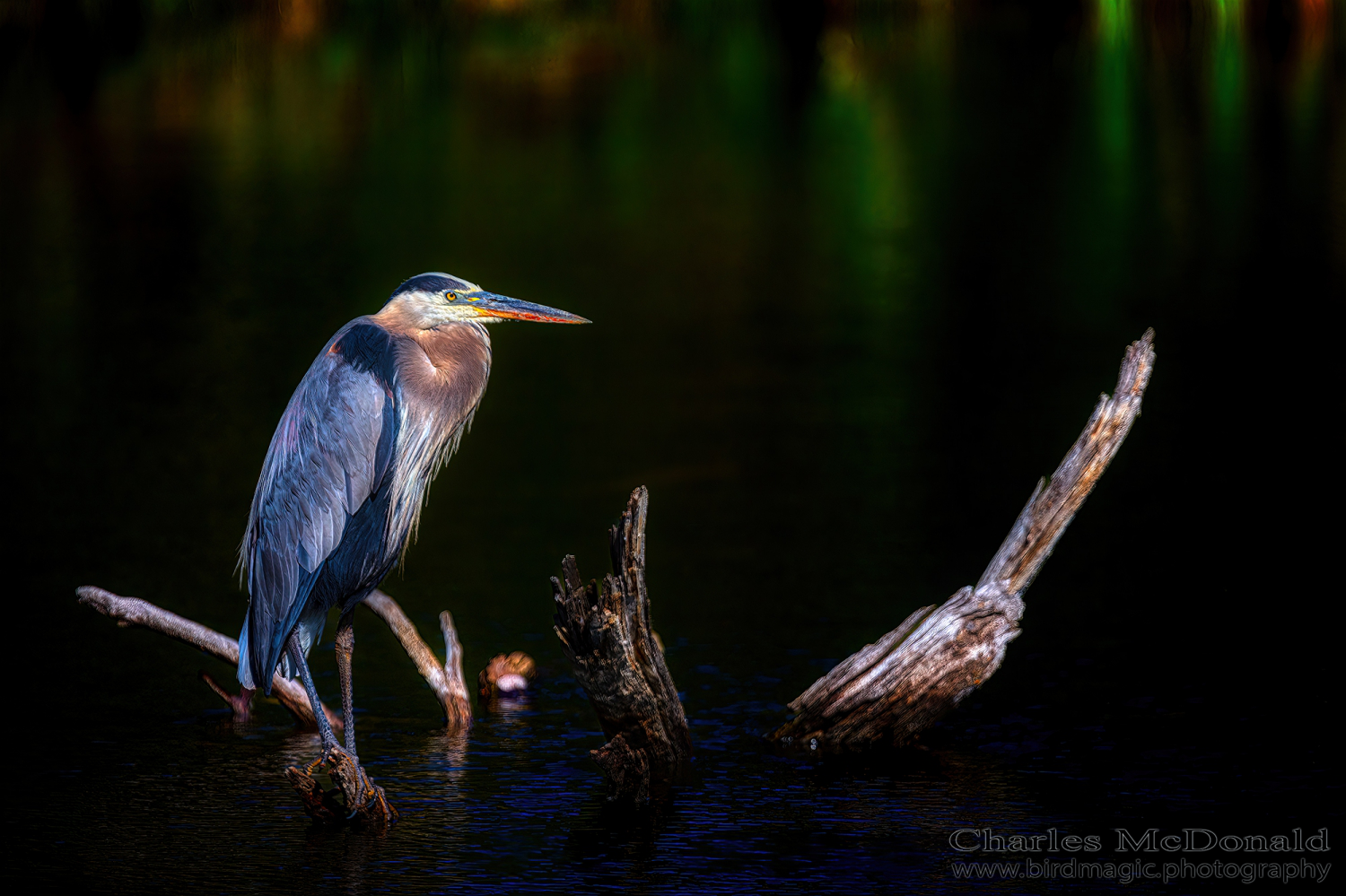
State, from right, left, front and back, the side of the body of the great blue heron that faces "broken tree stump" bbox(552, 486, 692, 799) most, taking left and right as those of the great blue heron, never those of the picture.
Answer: front

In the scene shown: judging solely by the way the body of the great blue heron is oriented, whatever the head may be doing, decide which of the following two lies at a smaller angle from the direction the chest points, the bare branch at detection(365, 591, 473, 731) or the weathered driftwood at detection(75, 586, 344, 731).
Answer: the bare branch

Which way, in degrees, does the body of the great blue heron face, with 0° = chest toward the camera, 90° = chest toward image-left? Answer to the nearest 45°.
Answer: approximately 270°

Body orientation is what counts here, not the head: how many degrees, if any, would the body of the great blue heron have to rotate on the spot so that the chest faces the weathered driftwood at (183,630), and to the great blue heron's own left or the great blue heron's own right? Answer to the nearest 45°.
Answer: approximately 135° to the great blue heron's own left

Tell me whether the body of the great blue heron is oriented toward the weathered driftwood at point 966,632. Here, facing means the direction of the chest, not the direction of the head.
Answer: yes
